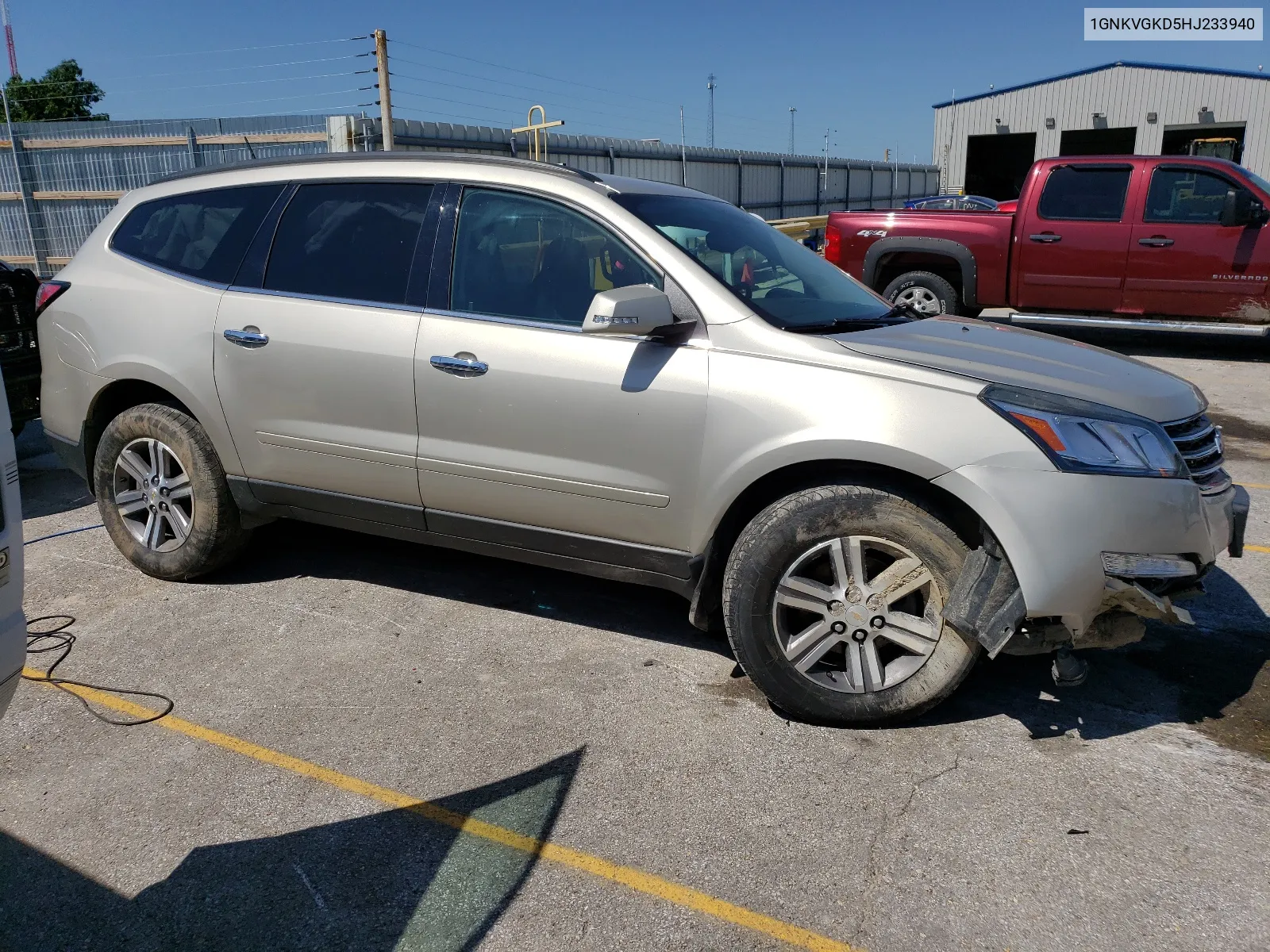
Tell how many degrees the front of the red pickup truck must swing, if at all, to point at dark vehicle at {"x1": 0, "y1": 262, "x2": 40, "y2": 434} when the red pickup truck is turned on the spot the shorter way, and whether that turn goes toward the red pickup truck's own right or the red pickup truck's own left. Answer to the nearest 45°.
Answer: approximately 135° to the red pickup truck's own right

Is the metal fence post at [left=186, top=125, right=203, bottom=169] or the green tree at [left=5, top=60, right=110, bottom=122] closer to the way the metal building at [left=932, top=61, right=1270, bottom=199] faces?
the metal fence post

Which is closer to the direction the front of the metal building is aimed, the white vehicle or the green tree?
the white vehicle

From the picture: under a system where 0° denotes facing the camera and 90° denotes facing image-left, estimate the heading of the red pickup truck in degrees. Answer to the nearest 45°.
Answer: approximately 270°

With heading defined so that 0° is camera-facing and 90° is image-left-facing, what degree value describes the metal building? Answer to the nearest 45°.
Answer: approximately 0°

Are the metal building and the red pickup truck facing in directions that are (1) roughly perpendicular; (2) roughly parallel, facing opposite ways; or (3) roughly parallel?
roughly perpendicular

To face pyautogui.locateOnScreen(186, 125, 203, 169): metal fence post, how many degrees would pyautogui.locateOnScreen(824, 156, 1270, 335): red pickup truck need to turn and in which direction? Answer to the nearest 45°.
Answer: approximately 180°

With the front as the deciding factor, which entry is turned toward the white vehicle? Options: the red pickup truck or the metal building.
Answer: the metal building

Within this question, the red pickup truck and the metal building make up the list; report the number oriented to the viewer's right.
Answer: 1

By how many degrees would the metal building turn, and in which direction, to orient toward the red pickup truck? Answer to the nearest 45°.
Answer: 0° — it already faces it
